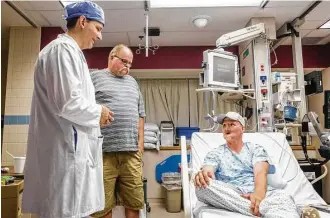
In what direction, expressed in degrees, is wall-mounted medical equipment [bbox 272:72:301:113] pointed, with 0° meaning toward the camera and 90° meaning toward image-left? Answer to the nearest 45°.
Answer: approximately 0°

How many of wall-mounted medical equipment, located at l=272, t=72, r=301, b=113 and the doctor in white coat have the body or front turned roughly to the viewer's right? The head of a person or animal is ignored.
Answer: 1

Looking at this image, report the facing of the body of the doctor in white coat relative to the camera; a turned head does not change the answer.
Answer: to the viewer's right

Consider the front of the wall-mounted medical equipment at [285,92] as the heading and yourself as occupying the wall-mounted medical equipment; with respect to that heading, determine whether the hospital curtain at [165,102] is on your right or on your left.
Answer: on your right

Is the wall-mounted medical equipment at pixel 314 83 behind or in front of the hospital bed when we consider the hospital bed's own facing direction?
behind

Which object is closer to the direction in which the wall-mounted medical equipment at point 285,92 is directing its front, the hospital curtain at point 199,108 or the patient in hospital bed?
the patient in hospital bed

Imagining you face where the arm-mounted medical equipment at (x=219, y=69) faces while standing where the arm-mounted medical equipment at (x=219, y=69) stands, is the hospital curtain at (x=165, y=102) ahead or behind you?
behind

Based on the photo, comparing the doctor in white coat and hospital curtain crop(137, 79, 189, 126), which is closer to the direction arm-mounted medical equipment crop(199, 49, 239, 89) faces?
the doctor in white coat

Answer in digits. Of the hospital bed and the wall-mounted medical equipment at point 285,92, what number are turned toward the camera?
2

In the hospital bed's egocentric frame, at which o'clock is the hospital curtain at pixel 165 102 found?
The hospital curtain is roughly at 5 o'clock from the hospital bed.

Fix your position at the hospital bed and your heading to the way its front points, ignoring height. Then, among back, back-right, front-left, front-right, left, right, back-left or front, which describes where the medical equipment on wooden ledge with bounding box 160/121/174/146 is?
back-right

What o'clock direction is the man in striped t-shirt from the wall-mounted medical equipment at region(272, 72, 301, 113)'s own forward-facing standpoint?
The man in striped t-shirt is roughly at 1 o'clock from the wall-mounted medical equipment.
